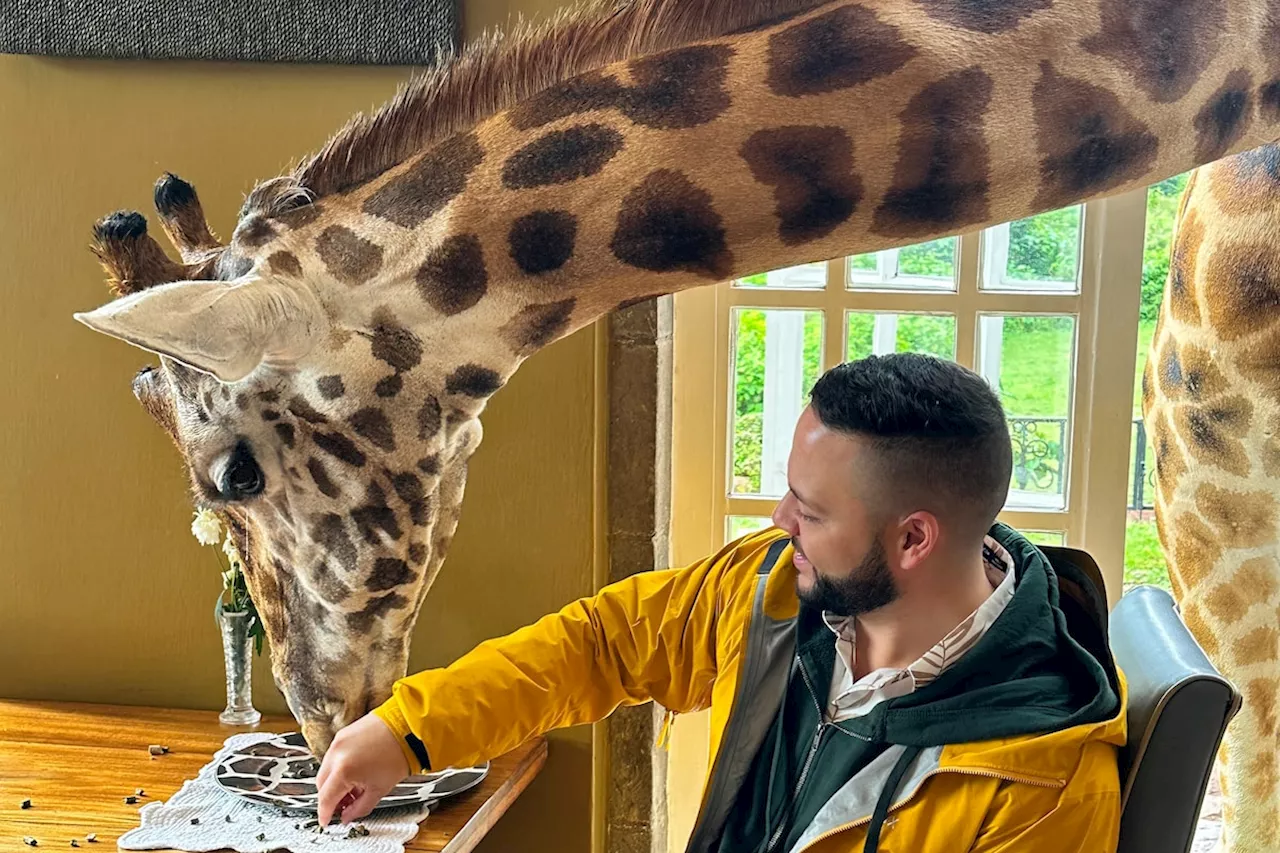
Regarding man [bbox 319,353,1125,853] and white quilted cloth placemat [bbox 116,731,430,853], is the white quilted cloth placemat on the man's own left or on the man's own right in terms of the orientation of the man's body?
on the man's own right

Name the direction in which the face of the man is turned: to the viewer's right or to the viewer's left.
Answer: to the viewer's left

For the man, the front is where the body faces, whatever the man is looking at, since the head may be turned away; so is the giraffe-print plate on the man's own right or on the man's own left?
on the man's own right

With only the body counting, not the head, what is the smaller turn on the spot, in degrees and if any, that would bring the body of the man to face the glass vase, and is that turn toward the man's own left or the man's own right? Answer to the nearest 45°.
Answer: approximately 90° to the man's own right

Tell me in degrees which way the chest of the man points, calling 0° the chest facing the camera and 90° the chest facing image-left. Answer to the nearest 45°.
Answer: approximately 45°
